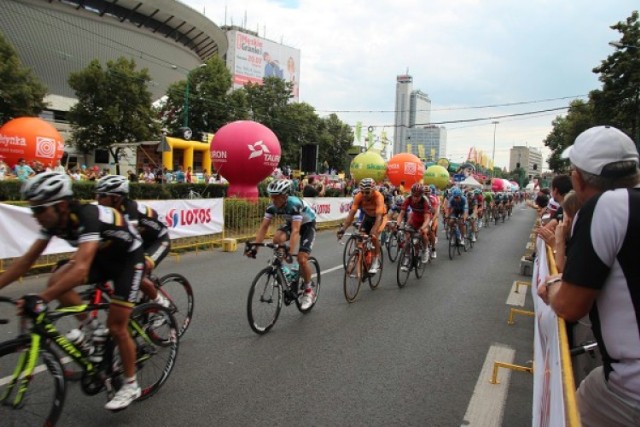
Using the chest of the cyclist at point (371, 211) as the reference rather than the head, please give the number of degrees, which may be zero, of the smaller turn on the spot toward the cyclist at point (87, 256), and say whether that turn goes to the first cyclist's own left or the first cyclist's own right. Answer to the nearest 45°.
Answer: approximately 45° to the first cyclist's own left

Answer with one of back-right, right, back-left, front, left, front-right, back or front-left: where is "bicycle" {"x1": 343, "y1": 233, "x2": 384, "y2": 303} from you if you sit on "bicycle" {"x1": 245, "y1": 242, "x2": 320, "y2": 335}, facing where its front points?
back

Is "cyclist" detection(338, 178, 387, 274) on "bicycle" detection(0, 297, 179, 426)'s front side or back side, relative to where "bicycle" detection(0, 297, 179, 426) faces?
on the back side

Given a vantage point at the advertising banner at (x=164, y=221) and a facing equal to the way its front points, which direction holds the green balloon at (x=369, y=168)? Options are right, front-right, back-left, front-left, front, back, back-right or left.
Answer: left

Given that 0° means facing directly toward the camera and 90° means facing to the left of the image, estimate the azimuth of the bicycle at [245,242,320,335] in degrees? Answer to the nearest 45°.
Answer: approximately 45°

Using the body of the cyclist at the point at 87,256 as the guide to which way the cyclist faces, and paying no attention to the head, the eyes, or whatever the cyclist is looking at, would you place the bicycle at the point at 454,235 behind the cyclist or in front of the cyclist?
behind

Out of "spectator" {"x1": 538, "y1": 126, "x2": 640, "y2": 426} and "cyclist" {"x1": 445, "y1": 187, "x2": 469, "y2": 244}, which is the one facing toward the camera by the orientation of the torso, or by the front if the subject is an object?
the cyclist

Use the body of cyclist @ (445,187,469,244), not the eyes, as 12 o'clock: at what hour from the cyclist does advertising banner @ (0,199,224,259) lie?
The advertising banner is roughly at 2 o'clock from the cyclist.

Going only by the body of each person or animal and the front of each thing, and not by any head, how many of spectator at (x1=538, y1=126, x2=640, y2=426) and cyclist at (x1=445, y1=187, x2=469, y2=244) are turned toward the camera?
1

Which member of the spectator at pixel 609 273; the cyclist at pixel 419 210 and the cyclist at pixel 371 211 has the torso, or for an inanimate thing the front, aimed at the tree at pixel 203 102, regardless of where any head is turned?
the spectator

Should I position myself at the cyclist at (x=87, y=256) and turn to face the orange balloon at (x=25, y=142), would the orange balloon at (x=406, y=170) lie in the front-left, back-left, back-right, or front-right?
front-right

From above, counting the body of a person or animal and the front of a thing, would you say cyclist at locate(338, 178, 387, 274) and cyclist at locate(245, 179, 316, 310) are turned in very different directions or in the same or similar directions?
same or similar directions

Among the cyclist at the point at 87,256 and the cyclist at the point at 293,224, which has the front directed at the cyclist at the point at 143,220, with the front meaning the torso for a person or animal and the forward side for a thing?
the cyclist at the point at 293,224

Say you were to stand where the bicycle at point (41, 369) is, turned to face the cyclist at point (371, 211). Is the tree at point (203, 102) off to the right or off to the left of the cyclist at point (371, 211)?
left

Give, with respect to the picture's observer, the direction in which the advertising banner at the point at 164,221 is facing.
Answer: facing the viewer and to the right of the viewer

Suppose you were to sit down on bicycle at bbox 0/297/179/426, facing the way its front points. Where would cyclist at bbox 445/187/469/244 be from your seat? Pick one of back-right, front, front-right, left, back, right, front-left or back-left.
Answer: back

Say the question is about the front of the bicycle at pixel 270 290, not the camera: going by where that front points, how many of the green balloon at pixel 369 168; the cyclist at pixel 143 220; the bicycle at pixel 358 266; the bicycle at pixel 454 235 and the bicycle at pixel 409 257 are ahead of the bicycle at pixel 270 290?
1

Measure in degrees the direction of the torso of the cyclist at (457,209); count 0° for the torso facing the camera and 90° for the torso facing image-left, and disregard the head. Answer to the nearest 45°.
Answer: approximately 0°

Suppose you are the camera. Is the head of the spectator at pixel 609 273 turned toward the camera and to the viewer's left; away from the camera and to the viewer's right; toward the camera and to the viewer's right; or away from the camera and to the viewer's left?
away from the camera and to the viewer's left

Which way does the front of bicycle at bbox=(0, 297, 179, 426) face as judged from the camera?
facing the viewer and to the left of the viewer

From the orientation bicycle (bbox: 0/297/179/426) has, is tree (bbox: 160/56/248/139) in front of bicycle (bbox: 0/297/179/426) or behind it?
behind
